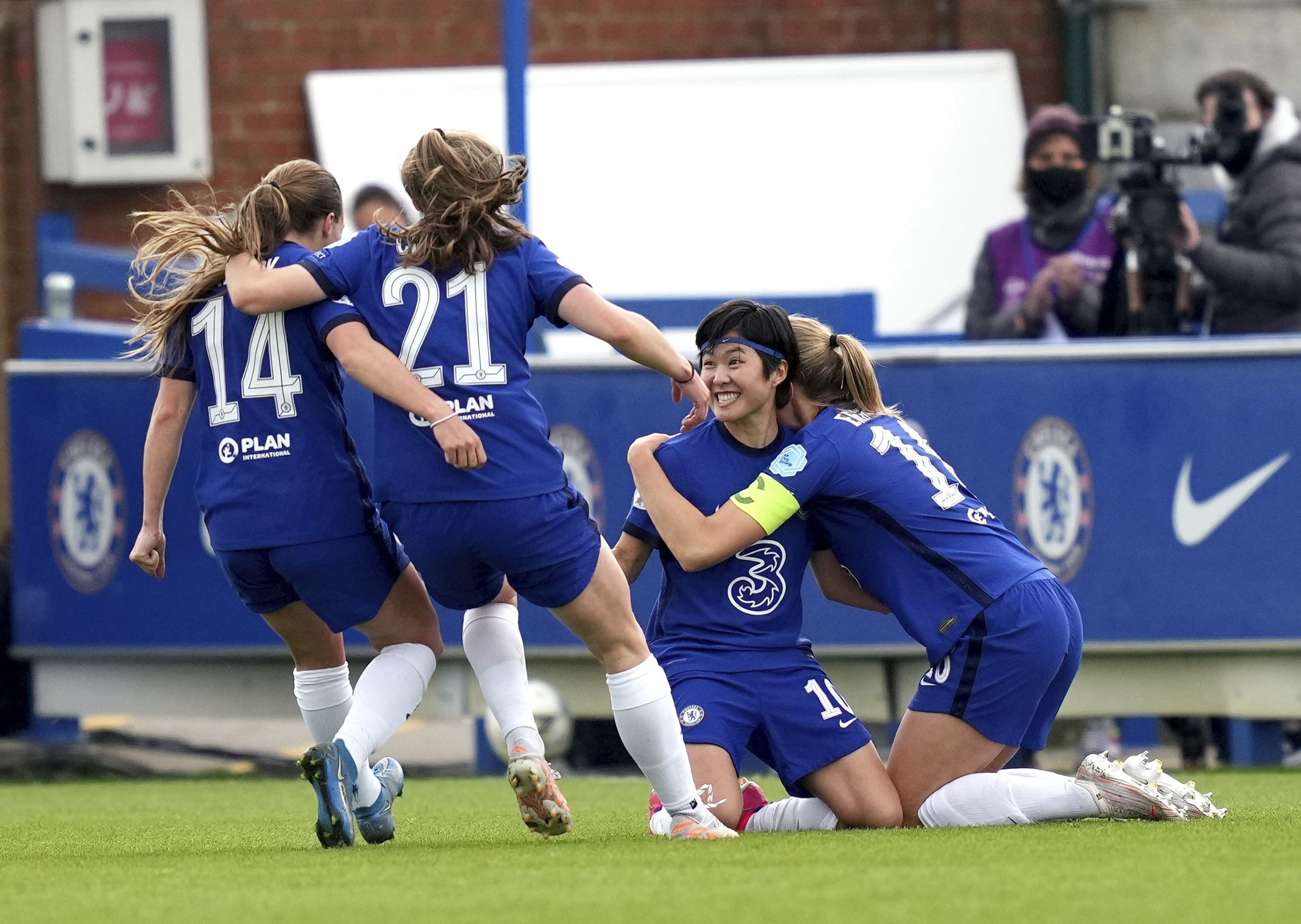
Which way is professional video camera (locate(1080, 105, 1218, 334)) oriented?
to the viewer's left

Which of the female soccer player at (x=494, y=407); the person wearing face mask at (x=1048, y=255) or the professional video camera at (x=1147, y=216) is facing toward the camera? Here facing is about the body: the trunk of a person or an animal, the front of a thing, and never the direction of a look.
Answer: the person wearing face mask

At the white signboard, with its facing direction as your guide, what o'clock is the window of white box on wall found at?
The window of white box on wall is roughly at 3 o'clock from the white signboard.

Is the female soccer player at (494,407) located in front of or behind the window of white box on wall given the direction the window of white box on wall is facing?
in front

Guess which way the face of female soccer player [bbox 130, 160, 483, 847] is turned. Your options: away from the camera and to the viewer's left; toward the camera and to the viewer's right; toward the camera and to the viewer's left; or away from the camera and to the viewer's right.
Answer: away from the camera and to the viewer's right

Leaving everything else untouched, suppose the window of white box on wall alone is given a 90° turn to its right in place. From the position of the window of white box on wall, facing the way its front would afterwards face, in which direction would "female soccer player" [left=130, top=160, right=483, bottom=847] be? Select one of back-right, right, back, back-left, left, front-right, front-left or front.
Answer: left

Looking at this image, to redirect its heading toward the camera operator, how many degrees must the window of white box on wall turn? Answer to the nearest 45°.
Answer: approximately 45° to its left

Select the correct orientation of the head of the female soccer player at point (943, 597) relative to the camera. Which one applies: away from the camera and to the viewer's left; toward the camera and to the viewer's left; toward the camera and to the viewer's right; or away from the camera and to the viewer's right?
away from the camera and to the viewer's left

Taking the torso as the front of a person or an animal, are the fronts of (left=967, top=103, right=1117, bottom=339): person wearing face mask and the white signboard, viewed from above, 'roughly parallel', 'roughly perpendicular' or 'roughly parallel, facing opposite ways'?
roughly parallel

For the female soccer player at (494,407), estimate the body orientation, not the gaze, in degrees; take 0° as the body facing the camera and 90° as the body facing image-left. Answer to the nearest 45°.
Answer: approximately 180°

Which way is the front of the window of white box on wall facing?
toward the camera

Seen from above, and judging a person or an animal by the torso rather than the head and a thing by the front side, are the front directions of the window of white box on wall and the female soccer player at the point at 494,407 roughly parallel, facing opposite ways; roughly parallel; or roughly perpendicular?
roughly parallel, facing opposite ways
